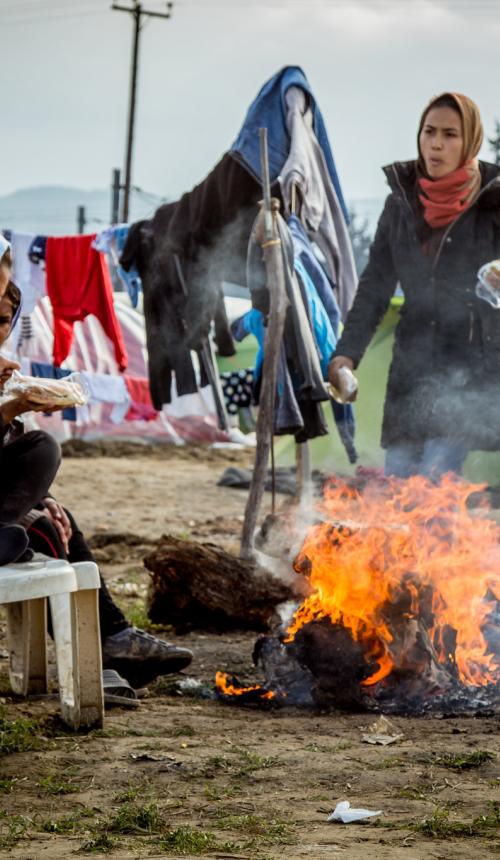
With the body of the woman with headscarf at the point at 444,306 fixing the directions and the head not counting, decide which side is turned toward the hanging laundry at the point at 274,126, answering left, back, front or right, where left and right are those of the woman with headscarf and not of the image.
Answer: right

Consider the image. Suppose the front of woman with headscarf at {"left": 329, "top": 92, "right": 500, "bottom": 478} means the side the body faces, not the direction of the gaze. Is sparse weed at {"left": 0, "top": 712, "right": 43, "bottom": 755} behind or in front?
in front

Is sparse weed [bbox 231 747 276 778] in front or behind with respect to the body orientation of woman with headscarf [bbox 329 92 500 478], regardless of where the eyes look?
in front

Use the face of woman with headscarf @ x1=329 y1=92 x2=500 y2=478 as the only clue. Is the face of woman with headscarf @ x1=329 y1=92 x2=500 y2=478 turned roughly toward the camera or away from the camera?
toward the camera

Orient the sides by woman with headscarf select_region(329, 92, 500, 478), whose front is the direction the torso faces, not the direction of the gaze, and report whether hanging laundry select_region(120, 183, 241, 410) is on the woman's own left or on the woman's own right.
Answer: on the woman's own right

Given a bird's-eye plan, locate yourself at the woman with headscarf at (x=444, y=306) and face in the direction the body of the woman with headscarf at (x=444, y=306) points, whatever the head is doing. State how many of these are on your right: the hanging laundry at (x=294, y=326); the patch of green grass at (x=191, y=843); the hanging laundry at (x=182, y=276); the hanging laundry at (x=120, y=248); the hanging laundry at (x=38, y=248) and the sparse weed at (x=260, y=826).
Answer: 4

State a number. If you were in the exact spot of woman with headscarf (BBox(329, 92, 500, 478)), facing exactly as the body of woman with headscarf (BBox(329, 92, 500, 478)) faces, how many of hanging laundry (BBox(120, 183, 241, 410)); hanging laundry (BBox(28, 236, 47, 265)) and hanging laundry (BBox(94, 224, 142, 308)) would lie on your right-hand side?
3

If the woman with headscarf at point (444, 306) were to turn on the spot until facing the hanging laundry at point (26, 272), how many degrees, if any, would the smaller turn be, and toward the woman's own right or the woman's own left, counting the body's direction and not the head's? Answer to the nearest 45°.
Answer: approximately 90° to the woman's own right

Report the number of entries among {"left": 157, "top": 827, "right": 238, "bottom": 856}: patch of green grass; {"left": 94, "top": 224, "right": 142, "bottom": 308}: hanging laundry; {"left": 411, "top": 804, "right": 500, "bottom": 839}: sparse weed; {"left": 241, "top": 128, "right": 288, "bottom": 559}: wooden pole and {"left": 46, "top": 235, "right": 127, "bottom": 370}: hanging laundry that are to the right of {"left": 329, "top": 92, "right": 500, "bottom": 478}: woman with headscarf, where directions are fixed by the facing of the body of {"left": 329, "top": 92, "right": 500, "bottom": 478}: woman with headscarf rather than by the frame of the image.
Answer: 3

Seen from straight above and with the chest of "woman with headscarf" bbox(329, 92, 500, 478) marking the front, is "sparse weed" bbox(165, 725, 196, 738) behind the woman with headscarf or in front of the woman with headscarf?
in front

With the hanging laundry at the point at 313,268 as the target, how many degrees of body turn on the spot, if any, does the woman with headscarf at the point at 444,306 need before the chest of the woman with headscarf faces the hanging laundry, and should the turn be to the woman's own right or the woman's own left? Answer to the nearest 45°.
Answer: approximately 90° to the woman's own right

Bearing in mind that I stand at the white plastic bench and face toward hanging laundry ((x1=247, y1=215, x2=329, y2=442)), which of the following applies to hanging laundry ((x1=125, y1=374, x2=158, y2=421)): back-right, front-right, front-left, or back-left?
front-left

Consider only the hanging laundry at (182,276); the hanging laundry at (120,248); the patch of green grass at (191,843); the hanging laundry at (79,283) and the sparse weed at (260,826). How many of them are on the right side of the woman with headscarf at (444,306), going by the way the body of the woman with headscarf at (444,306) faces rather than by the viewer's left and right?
3

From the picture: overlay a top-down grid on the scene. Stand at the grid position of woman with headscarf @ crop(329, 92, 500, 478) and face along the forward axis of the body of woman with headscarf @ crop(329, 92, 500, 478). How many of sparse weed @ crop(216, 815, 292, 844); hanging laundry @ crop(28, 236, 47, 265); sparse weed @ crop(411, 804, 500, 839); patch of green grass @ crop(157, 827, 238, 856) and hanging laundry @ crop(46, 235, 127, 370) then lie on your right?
2

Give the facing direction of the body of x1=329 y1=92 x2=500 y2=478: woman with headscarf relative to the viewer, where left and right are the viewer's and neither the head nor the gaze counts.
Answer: facing the viewer and to the left of the viewer
